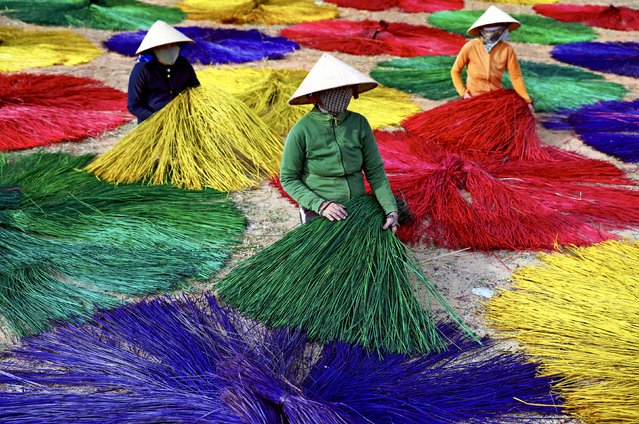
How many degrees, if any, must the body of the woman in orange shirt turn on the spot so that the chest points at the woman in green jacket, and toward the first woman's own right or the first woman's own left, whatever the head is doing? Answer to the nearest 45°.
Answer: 0° — they already face them

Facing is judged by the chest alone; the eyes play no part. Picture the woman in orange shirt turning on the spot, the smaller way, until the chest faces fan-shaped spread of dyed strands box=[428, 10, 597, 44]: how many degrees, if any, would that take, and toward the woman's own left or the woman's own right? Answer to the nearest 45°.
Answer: approximately 180°

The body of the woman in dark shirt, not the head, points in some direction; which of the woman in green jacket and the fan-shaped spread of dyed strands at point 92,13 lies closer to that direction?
the woman in green jacket

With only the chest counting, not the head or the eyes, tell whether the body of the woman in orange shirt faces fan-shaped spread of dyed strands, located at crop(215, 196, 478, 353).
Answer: yes

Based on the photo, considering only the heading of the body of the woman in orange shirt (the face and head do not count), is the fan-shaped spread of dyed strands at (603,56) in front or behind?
behind

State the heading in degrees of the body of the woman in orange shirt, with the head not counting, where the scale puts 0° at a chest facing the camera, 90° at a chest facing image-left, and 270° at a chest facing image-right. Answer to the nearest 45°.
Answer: approximately 0°

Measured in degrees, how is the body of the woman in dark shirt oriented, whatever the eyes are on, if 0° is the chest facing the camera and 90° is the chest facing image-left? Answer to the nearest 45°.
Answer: approximately 315°

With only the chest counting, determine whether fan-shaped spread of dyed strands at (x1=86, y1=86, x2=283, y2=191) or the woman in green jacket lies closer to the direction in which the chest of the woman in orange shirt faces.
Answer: the woman in green jacket
